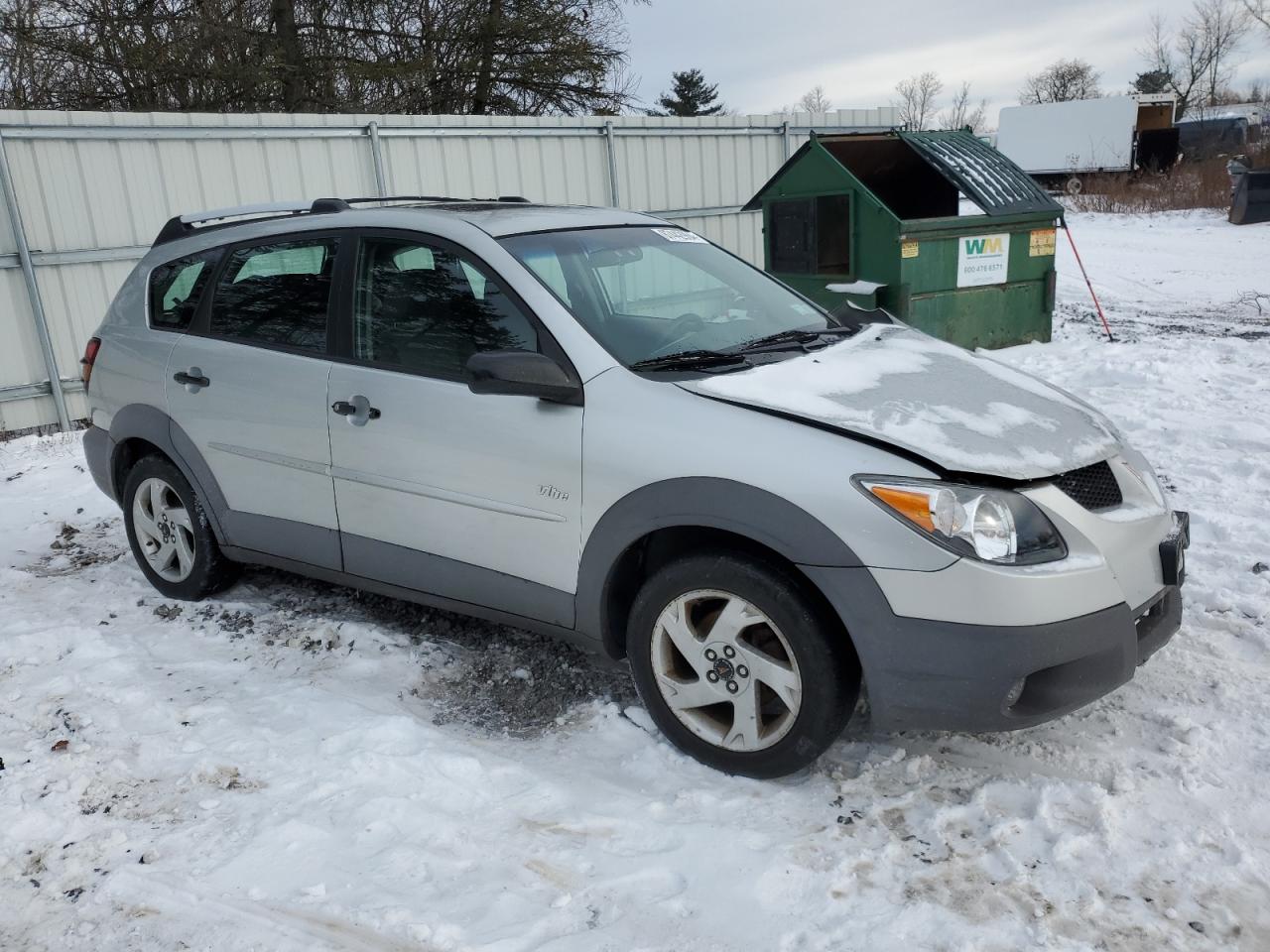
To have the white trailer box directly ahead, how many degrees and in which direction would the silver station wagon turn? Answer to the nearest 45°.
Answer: approximately 90° to its left

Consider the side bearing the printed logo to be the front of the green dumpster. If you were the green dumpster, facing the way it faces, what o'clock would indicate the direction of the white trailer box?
The white trailer box is roughly at 8 o'clock from the green dumpster.

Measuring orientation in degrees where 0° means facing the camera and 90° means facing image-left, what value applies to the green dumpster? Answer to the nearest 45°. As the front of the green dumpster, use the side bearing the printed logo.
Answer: approximately 315°

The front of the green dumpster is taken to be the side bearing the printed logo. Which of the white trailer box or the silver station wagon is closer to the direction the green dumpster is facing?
the silver station wagon

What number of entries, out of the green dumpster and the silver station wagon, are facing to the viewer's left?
0

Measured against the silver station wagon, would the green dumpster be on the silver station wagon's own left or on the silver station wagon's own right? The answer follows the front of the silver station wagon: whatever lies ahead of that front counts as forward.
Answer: on the silver station wagon's own left

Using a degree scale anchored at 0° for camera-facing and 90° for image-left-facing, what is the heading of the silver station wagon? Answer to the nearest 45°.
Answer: approximately 315°

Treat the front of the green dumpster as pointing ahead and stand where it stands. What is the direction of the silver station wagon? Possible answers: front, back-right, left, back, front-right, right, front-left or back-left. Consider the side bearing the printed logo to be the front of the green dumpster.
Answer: front-right
